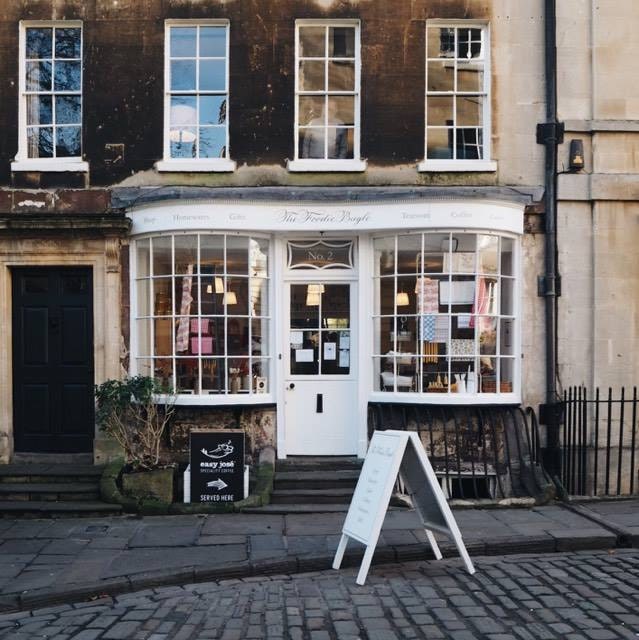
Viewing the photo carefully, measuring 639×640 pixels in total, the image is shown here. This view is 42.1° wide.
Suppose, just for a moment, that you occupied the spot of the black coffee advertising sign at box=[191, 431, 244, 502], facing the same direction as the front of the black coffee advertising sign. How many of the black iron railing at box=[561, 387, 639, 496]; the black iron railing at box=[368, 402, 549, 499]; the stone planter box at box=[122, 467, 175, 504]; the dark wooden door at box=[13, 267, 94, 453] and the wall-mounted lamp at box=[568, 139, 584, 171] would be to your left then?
3

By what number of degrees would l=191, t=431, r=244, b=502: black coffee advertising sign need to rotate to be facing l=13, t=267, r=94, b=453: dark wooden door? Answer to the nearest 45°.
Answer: approximately 135° to its right

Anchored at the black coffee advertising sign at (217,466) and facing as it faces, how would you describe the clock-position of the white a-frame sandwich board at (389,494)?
The white a-frame sandwich board is roughly at 11 o'clock from the black coffee advertising sign.

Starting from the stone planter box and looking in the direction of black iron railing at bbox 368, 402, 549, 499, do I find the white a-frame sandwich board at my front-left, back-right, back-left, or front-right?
front-right

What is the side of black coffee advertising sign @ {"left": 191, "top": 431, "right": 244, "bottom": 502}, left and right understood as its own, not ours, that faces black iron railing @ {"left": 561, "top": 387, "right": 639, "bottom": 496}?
left

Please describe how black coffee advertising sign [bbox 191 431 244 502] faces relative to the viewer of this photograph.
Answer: facing the viewer

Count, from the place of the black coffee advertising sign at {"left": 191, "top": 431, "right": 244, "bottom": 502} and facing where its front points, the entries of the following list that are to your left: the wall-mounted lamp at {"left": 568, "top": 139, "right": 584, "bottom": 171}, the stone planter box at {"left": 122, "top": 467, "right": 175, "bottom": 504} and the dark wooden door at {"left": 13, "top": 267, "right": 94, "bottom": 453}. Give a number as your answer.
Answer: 1

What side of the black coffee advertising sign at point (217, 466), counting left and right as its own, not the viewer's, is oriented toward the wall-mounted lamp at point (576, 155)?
left

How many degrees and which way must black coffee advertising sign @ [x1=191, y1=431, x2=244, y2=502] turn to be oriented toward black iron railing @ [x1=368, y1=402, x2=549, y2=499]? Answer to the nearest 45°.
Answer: approximately 90° to its left

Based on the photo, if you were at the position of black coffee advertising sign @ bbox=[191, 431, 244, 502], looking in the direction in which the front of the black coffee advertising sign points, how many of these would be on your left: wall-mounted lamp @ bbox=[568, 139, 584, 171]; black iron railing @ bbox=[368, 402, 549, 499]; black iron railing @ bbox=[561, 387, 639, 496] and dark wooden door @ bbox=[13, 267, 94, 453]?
3

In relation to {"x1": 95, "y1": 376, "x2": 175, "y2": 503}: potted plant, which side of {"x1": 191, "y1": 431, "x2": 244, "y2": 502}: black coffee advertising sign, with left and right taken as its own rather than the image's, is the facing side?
right

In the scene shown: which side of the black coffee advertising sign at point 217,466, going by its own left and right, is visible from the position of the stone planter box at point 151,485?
right

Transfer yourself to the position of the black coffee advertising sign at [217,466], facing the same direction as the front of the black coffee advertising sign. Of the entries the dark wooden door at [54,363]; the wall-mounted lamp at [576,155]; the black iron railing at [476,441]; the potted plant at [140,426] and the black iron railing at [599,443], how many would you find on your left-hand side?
3
